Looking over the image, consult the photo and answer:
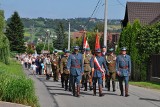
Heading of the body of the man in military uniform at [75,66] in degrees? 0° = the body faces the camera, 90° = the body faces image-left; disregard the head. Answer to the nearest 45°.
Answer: approximately 0°

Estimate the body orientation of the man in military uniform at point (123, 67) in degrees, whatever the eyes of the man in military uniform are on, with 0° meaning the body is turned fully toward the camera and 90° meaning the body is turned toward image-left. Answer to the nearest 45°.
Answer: approximately 0°

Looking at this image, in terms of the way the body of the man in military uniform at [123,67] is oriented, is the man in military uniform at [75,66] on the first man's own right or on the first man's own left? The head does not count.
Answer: on the first man's own right

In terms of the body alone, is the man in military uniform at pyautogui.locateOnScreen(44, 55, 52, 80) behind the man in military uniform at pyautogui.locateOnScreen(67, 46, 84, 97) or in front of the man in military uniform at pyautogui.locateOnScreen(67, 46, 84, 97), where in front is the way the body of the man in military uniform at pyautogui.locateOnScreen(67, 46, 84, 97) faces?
behind

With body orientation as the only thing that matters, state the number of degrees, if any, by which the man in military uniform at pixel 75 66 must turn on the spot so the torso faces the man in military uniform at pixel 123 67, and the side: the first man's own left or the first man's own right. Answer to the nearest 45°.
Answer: approximately 90° to the first man's own left

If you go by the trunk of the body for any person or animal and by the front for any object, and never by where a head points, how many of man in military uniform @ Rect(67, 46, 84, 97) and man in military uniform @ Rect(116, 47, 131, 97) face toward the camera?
2

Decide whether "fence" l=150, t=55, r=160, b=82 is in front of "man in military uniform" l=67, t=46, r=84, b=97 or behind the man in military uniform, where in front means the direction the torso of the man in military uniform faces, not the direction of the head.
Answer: behind

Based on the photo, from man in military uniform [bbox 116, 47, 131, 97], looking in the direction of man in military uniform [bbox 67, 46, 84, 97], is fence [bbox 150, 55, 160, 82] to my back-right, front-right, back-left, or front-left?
back-right
